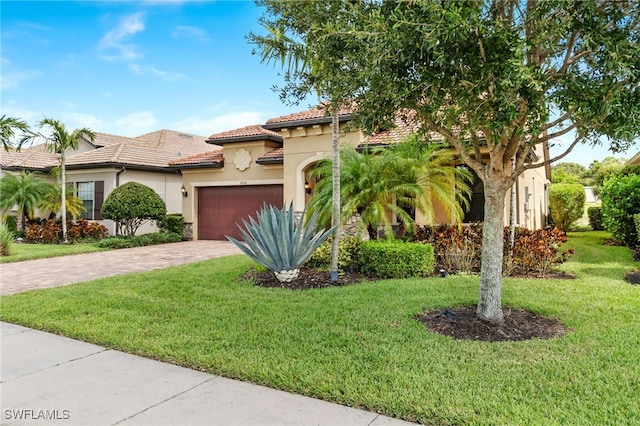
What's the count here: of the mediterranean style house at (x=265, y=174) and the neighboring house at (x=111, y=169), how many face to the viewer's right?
0

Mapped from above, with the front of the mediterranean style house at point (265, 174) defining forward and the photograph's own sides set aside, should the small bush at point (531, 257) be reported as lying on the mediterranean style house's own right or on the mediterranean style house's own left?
on the mediterranean style house's own left

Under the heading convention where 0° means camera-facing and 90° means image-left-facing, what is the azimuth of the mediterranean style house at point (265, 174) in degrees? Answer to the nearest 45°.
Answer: approximately 45°

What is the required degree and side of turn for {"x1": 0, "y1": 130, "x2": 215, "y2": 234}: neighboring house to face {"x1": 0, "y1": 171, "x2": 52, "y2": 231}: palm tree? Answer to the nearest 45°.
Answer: approximately 45° to its right

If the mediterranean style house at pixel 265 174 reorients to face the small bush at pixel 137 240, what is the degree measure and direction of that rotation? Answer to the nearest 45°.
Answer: approximately 45° to its right

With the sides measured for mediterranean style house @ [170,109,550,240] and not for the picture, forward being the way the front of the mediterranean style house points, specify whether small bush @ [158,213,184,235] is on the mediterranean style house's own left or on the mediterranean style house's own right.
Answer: on the mediterranean style house's own right

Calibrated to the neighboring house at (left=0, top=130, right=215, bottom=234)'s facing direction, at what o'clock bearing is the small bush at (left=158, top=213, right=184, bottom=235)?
The small bush is roughly at 9 o'clock from the neighboring house.

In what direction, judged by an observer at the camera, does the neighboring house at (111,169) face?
facing the viewer and to the left of the viewer

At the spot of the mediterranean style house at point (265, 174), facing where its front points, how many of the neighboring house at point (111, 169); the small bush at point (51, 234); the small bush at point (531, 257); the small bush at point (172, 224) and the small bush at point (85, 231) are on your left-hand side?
1

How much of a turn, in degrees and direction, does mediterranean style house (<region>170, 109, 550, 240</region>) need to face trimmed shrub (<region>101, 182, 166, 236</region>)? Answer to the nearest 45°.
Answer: approximately 45° to its right
